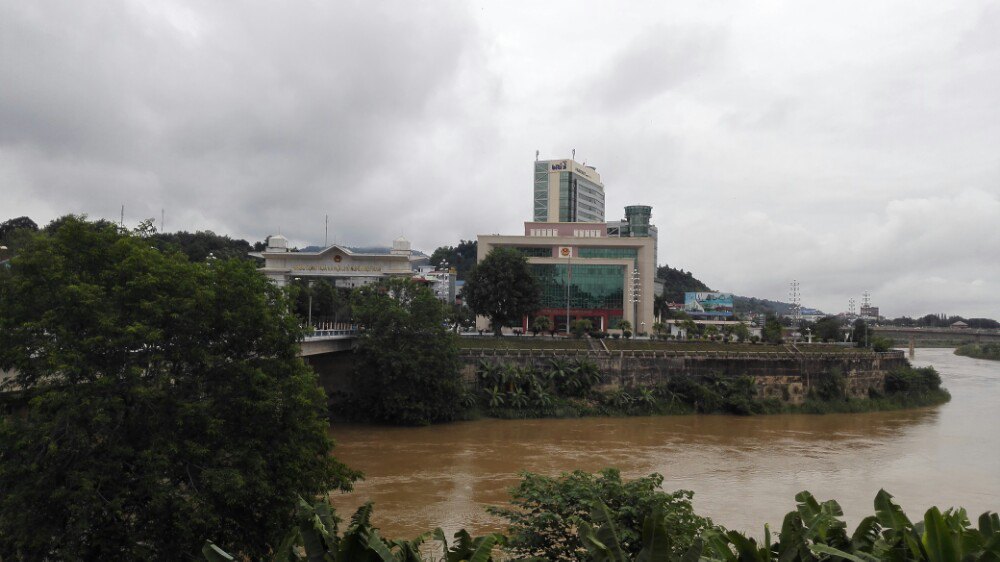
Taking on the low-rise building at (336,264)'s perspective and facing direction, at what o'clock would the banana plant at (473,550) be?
The banana plant is roughly at 12 o'clock from the low-rise building.

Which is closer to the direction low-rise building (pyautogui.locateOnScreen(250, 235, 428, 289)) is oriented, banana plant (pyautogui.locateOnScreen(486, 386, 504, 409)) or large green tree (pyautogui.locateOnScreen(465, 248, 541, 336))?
the banana plant

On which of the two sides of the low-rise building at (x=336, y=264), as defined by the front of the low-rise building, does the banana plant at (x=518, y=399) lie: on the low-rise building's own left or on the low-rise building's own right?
on the low-rise building's own left

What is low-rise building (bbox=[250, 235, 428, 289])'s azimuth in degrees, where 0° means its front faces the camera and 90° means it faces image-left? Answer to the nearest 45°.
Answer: approximately 0°

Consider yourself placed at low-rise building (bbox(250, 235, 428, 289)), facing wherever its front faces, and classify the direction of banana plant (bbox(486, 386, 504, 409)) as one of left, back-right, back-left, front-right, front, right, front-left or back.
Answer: front-left

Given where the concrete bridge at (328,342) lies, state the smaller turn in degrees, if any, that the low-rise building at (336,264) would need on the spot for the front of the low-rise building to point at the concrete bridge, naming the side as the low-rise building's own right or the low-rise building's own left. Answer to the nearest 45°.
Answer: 0° — it already faces it

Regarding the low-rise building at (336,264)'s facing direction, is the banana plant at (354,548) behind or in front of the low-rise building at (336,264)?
in front

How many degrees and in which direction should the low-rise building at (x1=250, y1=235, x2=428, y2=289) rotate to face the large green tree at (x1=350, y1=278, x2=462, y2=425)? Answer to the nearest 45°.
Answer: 0° — it already faces it

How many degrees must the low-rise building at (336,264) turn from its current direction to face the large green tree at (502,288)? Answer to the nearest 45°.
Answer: approximately 90° to its left
